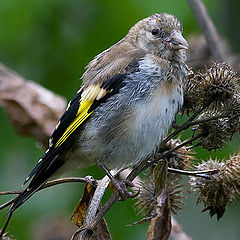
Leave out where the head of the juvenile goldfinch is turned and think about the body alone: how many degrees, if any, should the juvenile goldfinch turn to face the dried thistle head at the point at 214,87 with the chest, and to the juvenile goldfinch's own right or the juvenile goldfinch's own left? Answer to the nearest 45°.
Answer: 0° — it already faces it

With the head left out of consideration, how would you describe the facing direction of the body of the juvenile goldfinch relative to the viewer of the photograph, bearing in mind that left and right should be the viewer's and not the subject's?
facing the viewer and to the right of the viewer

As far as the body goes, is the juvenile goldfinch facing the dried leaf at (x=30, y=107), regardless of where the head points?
no

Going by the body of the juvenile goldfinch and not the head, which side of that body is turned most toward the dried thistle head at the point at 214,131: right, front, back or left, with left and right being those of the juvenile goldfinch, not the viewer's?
front

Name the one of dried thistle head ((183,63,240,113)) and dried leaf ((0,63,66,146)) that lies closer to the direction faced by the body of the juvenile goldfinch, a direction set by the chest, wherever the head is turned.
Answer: the dried thistle head

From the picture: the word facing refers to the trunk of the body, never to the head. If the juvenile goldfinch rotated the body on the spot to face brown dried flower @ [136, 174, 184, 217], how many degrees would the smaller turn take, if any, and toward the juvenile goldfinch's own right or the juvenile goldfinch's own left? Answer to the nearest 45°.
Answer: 0° — it already faces it

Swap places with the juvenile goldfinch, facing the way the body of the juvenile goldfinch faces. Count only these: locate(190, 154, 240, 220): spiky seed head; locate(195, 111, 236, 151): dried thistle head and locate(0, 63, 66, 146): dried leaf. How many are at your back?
1
